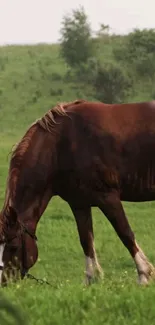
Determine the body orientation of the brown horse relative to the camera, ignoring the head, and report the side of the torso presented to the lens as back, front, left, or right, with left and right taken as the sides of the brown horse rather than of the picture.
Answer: left

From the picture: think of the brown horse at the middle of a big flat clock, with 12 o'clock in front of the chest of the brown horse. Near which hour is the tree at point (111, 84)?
The tree is roughly at 3 o'clock from the brown horse.

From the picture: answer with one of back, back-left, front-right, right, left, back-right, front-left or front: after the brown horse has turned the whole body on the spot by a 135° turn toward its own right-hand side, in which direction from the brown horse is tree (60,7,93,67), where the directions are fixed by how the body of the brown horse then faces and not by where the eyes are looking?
front-left
